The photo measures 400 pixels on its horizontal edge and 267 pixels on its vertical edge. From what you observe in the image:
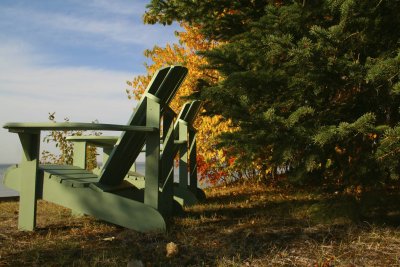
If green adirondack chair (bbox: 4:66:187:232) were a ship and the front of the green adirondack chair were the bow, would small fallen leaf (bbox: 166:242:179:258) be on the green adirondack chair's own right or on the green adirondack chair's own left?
on the green adirondack chair's own left

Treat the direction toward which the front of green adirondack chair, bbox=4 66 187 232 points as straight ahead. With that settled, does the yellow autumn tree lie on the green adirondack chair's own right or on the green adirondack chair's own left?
on the green adirondack chair's own right

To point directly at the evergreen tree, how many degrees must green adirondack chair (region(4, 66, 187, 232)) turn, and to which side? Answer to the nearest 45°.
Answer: approximately 180°

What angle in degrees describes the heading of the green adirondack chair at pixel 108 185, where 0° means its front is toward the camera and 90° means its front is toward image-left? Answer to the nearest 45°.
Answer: approximately 90°

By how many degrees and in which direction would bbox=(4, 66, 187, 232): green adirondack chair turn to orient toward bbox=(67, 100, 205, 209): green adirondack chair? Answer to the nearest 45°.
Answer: approximately 135° to its right

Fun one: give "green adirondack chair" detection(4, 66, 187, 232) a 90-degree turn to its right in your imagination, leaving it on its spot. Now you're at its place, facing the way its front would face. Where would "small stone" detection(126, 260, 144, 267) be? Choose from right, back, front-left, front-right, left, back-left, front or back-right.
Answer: back
